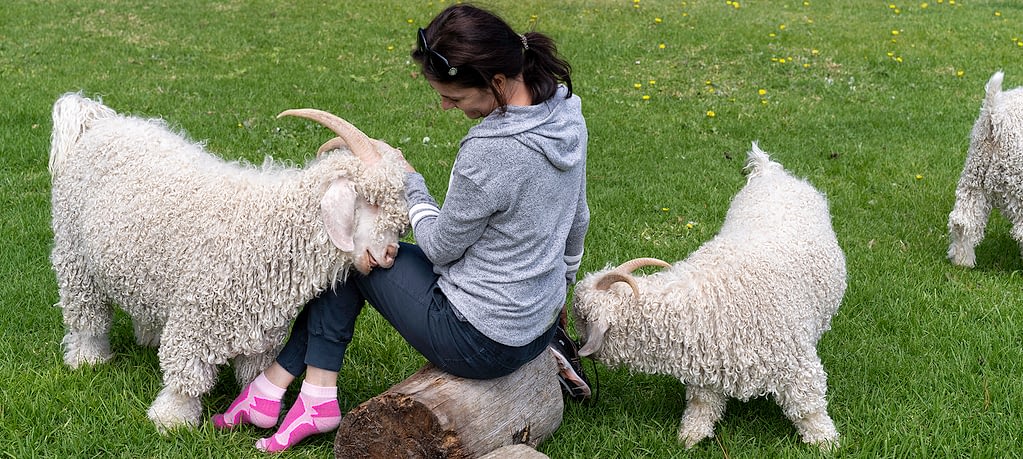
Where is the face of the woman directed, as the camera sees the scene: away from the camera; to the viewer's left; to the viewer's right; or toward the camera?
to the viewer's left

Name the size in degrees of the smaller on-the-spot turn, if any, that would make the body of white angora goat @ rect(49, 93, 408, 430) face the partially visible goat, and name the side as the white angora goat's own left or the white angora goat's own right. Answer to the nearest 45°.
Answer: approximately 45° to the white angora goat's own left

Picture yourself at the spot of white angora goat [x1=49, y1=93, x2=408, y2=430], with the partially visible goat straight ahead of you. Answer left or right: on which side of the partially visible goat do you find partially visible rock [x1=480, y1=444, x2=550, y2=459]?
right

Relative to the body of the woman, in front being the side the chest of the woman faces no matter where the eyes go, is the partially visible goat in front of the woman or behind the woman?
behind

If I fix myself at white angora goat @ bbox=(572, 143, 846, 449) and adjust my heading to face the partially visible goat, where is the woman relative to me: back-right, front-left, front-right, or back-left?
back-left

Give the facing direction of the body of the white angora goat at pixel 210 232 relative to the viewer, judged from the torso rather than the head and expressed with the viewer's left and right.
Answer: facing the viewer and to the right of the viewer

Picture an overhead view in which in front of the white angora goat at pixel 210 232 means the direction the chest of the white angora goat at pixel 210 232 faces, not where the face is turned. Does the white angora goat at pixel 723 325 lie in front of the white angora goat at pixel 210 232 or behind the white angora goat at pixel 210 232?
in front

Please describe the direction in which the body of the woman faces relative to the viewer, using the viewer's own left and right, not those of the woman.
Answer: facing to the left of the viewer

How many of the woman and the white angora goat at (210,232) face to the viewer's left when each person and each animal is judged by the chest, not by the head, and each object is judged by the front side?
1

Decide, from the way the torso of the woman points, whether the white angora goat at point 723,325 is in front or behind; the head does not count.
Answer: behind
